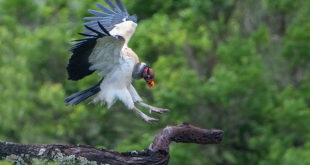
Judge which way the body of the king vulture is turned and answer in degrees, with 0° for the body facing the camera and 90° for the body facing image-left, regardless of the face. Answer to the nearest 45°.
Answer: approximately 270°
